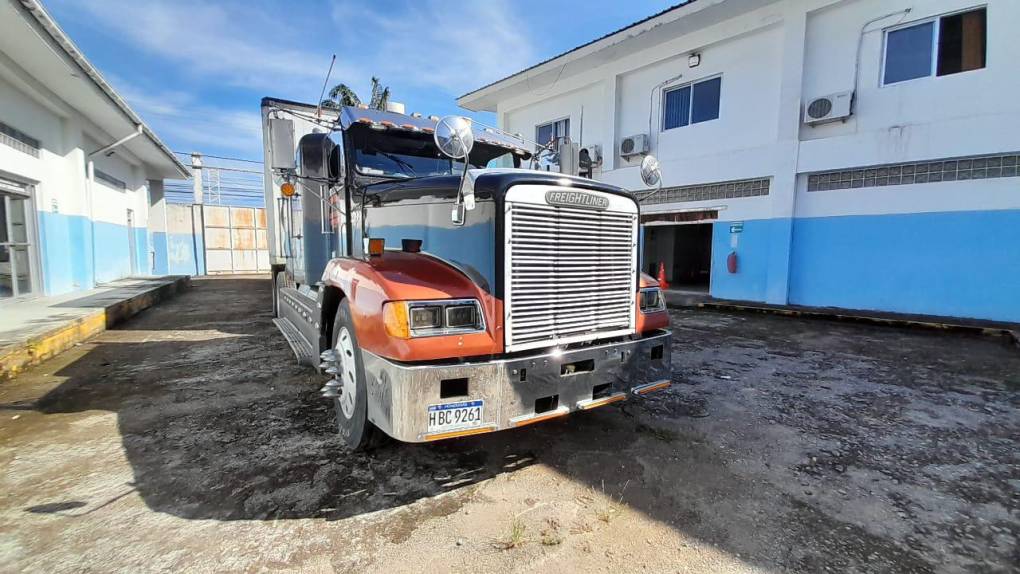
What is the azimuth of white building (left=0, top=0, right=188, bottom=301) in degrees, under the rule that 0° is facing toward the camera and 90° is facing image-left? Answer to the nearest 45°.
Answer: approximately 315°

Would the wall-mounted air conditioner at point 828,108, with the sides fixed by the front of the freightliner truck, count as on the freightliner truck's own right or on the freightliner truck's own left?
on the freightliner truck's own left

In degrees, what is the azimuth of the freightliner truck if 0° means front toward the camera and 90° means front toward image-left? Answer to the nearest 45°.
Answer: approximately 315°

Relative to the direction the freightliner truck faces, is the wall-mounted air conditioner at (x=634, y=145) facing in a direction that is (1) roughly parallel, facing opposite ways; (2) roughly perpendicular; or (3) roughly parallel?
roughly perpendicular

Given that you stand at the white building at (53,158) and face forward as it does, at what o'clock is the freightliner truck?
The freightliner truck is roughly at 1 o'clock from the white building.

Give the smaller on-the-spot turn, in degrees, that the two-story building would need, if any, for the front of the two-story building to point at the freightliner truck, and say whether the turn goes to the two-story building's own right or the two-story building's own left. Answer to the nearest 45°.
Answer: approximately 45° to the two-story building's own left

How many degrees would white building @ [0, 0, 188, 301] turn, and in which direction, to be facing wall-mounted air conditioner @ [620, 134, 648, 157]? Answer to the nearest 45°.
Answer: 0° — it already faces it

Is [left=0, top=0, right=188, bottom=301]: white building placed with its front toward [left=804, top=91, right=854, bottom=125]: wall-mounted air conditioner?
yes

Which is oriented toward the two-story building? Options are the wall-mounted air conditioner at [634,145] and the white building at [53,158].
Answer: the white building

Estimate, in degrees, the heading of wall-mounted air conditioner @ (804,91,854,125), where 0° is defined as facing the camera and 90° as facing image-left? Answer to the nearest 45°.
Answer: approximately 45°

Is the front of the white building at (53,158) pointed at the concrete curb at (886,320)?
yes
